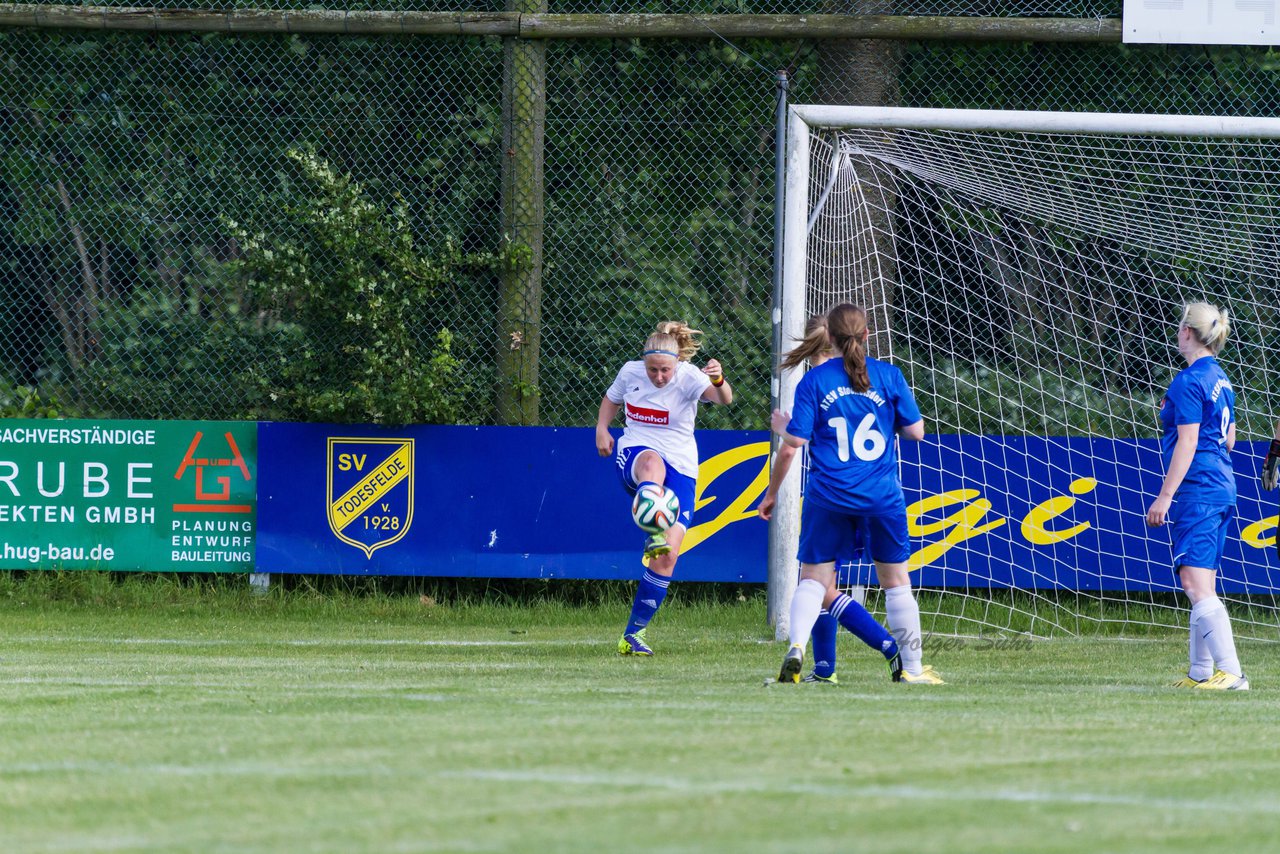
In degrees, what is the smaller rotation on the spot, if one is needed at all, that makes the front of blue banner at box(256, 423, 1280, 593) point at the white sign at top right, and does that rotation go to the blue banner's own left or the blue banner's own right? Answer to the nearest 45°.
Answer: approximately 90° to the blue banner's own left

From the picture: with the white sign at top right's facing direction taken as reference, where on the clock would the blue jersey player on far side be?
The blue jersey player on far side is roughly at 12 o'clock from the white sign at top right.

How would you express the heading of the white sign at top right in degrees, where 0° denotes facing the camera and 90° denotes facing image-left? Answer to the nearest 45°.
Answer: approximately 0°

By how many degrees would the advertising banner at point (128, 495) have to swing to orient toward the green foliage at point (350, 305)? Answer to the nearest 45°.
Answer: approximately 90° to its left

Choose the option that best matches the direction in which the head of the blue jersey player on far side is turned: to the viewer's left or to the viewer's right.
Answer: to the viewer's left

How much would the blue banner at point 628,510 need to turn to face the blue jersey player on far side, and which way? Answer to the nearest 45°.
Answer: approximately 45° to its left

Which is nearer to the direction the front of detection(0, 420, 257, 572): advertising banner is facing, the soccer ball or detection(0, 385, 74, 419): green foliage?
the soccer ball
